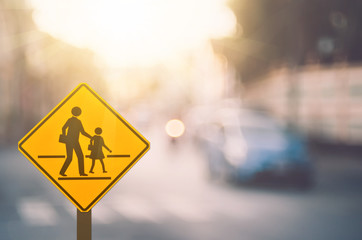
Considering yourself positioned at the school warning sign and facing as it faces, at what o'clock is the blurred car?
The blurred car is roughly at 7 o'clock from the school warning sign.

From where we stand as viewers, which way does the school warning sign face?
facing the viewer

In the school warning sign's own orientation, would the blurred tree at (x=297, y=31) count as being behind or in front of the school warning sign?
behind

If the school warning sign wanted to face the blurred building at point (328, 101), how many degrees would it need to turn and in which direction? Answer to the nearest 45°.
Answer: approximately 135° to its left
